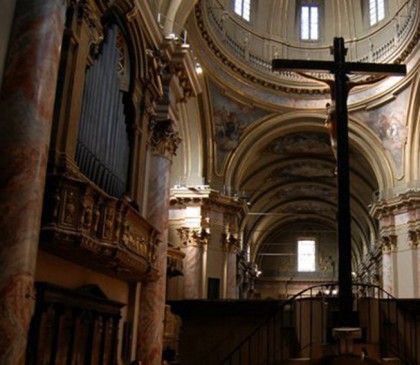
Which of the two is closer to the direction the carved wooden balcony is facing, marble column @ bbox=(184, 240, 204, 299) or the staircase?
the staircase

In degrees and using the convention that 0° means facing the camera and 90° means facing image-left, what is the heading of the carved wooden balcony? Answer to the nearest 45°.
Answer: approximately 315°

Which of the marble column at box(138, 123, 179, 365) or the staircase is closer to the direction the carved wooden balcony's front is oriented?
the staircase

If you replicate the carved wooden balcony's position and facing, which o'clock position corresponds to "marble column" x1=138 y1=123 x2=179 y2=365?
The marble column is roughly at 8 o'clock from the carved wooden balcony.

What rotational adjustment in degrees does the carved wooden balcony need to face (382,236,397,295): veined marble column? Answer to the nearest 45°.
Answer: approximately 90° to its left

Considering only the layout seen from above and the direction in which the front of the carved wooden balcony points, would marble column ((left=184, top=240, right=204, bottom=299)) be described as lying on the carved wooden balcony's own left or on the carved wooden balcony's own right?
on the carved wooden balcony's own left
